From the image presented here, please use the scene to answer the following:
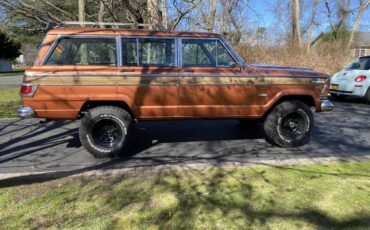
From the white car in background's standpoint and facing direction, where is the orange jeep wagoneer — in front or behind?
behind

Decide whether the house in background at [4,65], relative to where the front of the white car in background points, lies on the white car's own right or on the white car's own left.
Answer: on the white car's own left

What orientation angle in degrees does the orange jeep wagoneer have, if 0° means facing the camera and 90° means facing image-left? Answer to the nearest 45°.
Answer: approximately 270°

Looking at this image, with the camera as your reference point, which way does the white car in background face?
facing away from the viewer and to the right of the viewer

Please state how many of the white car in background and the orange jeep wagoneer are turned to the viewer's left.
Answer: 0

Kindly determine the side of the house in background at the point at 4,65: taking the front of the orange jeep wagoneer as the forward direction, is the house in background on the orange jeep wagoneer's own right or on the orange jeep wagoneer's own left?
on the orange jeep wagoneer's own left

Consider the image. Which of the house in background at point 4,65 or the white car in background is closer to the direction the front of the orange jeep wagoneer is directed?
the white car in background
